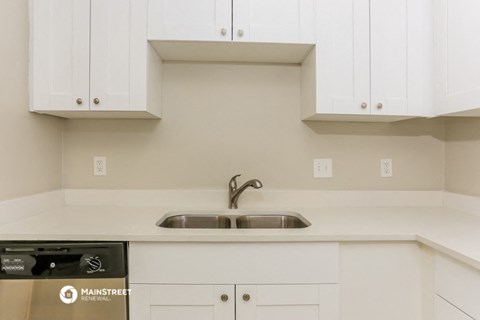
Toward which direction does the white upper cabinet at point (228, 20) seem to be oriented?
toward the camera

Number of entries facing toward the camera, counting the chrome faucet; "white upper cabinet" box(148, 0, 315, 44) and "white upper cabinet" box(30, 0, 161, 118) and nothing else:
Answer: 2

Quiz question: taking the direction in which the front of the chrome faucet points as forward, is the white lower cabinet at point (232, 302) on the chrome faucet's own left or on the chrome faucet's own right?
on the chrome faucet's own right

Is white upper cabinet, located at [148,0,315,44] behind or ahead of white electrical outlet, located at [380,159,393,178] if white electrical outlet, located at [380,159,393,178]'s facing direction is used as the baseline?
ahead

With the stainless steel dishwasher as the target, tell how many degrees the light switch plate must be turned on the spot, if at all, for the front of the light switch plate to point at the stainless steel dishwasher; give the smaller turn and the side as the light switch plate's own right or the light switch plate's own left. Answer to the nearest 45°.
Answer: approximately 45° to the light switch plate's own right

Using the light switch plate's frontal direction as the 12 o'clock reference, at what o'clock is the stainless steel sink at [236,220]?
The stainless steel sink is roughly at 2 o'clock from the light switch plate.

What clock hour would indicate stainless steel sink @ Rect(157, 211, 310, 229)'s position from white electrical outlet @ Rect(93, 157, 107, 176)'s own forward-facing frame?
The stainless steel sink is roughly at 10 o'clock from the white electrical outlet.

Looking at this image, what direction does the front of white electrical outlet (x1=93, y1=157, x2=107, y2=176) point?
toward the camera

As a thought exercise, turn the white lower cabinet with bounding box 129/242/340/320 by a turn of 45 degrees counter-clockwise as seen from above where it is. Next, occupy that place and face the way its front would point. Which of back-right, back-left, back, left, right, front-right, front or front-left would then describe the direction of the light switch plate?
left

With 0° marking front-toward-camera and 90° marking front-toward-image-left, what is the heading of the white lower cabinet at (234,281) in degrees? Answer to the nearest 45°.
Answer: approximately 0°

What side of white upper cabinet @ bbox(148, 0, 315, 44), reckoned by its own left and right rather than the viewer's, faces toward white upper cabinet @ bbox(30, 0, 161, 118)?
right

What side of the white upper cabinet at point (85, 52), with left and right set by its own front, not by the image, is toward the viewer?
front
